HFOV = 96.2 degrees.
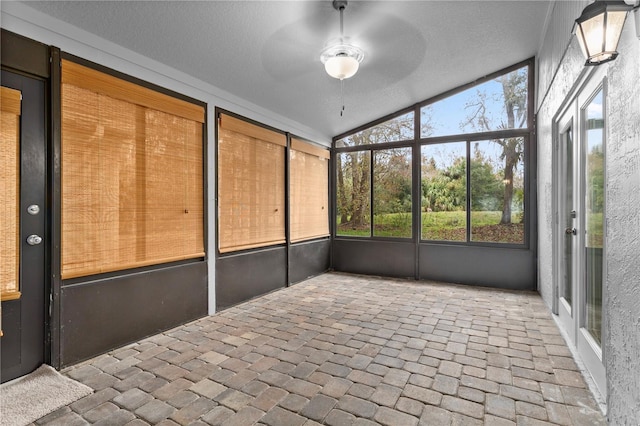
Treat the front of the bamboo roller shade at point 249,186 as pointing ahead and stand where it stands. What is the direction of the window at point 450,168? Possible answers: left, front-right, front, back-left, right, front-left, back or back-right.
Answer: front-left

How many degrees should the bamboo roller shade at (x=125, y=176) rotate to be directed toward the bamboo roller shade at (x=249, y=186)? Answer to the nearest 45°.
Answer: approximately 90° to its left

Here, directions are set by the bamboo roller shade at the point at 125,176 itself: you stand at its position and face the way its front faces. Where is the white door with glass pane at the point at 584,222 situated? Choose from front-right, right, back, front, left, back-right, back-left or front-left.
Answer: front

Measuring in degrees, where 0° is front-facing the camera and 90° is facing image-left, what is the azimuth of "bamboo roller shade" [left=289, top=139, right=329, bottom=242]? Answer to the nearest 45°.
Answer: approximately 315°

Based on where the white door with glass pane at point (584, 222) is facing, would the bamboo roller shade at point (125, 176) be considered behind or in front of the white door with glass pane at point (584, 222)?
in front

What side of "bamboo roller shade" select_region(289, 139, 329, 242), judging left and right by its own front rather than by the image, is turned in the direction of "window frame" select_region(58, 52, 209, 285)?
right

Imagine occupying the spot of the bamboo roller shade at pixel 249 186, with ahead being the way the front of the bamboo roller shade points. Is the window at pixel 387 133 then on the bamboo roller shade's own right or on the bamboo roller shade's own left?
on the bamboo roller shade's own left

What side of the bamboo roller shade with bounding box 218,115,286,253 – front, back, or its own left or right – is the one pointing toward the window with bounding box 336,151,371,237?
left

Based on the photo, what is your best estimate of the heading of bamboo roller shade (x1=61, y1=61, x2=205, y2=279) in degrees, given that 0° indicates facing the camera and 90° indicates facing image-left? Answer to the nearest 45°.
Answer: approximately 315°

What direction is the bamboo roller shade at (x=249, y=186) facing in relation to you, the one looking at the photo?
facing the viewer and to the right of the viewer

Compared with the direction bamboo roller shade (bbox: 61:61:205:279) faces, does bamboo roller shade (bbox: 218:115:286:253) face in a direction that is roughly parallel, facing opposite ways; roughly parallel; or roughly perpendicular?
roughly parallel

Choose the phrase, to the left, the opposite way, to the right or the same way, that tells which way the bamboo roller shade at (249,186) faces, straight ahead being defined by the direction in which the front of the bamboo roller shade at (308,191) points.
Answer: the same way

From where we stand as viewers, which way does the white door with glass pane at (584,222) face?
facing to the left of the viewer

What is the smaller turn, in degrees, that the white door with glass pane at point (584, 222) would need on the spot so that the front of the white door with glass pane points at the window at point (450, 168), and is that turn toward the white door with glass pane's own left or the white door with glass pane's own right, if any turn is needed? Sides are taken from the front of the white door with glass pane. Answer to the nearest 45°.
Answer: approximately 45° to the white door with glass pane's own right

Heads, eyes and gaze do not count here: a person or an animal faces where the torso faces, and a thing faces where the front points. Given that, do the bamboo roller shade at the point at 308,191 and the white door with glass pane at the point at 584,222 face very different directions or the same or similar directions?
very different directions

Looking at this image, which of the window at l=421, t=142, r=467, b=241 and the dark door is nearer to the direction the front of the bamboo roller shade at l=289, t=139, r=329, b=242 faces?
the window

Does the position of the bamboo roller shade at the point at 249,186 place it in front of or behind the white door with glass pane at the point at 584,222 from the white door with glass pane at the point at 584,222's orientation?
in front

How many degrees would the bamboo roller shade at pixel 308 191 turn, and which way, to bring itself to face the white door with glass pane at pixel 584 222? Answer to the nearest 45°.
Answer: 0° — it already faces it

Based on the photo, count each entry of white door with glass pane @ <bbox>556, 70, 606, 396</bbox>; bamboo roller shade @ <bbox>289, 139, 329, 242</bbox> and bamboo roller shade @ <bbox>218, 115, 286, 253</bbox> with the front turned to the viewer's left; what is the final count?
1
